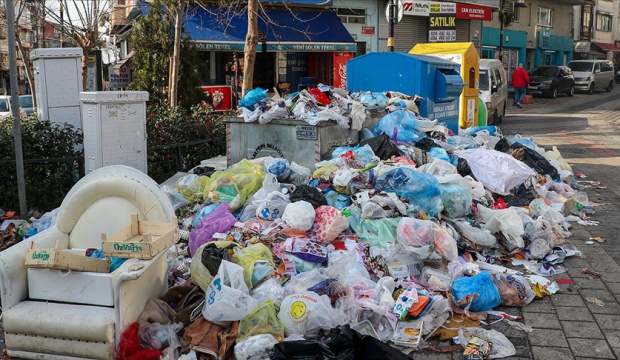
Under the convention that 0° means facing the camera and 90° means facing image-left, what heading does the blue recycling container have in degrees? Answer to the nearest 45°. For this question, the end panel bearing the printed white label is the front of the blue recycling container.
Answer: approximately 315°

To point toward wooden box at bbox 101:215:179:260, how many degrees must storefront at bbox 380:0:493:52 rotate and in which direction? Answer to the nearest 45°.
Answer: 0° — it already faces it

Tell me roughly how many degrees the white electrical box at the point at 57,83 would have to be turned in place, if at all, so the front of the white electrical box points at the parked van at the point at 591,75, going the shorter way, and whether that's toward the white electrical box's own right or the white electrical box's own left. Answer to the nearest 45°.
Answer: approximately 135° to the white electrical box's own left

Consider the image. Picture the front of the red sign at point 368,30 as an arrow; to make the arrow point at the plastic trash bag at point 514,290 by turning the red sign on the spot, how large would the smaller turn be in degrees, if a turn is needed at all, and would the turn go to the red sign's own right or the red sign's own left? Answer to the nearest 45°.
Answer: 0° — it already faces it

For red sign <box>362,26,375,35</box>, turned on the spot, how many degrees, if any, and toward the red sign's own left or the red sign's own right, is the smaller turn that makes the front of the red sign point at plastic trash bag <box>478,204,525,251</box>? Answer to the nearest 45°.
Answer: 0° — it already faces it

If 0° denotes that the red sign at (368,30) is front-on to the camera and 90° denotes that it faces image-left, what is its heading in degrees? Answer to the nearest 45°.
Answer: approximately 0°

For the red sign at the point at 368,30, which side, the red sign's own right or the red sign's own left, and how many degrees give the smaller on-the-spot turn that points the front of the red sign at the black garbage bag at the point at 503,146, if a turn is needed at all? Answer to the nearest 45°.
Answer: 0° — it already faces it

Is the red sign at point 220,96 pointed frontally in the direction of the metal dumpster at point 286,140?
yes
